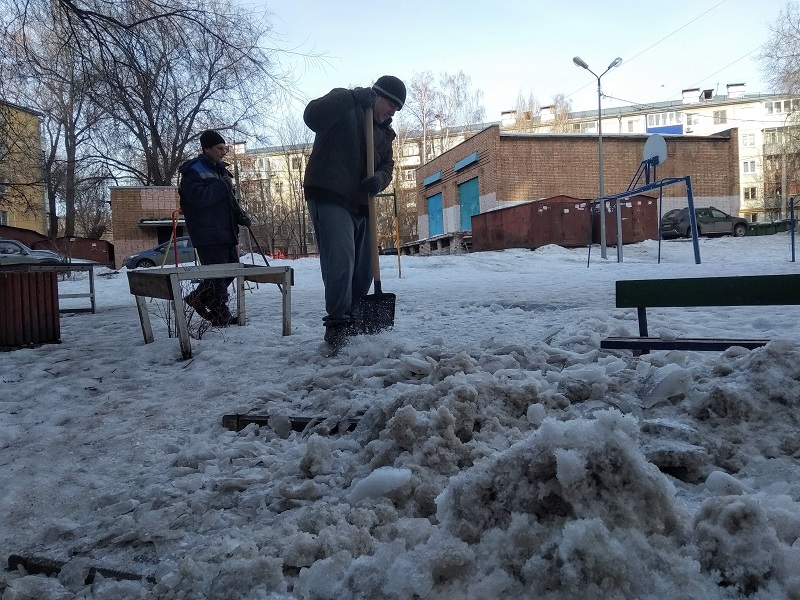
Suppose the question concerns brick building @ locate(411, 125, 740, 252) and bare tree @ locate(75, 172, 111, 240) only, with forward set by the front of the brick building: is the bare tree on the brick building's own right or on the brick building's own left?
on the brick building's own right

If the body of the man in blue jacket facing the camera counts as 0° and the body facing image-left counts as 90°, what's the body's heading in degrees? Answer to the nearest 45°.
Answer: approximately 270°

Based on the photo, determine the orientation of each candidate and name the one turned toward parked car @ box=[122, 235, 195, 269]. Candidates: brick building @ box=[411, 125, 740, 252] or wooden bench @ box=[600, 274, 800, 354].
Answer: the brick building

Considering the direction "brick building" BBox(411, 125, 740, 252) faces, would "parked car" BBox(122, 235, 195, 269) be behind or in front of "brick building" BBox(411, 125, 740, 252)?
in front

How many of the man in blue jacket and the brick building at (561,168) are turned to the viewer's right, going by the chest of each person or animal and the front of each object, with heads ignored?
1

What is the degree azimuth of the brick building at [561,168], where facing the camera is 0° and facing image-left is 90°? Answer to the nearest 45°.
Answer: approximately 45°

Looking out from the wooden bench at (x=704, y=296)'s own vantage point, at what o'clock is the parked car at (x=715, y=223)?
The parked car is roughly at 6 o'clock from the wooden bench.

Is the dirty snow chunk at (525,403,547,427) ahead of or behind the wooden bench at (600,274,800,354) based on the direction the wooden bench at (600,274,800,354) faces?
ahead

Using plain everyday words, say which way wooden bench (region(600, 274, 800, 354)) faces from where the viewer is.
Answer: facing the viewer
